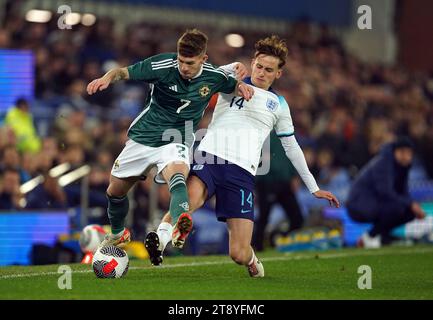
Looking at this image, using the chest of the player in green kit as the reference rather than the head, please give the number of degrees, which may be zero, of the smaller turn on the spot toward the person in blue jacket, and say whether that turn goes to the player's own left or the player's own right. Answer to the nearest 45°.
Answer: approximately 135° to the player's own left

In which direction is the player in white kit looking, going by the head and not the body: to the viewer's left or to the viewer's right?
to the viewer's left

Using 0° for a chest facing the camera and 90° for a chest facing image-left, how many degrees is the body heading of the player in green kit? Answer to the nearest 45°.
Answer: approximately 0°

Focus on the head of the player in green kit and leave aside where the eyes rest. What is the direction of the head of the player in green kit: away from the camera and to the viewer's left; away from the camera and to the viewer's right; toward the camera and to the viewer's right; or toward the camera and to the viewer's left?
toward the camera and to the viewer's left

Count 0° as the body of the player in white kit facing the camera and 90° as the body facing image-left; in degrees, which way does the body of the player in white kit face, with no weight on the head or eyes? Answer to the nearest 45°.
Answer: approximately 45°

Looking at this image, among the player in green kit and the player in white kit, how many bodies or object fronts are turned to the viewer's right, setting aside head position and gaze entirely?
0
